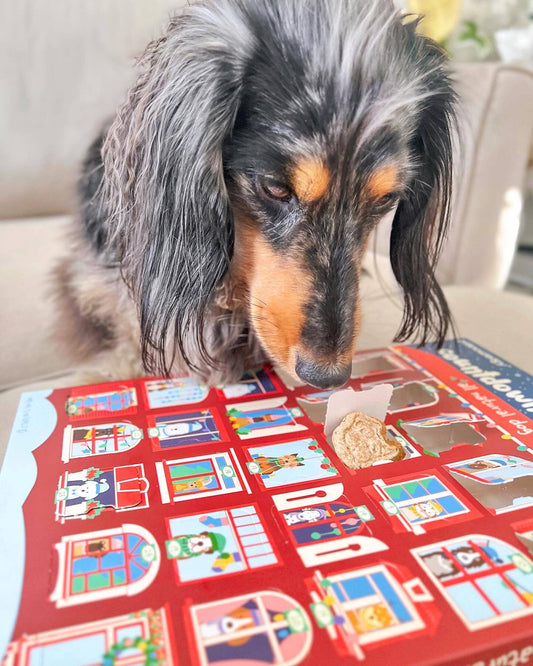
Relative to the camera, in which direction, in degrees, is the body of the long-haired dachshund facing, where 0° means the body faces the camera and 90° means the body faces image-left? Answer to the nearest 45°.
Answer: approximately 315°

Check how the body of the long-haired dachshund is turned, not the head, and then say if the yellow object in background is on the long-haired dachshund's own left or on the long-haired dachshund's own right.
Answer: on the long-haired dachshund's own left
